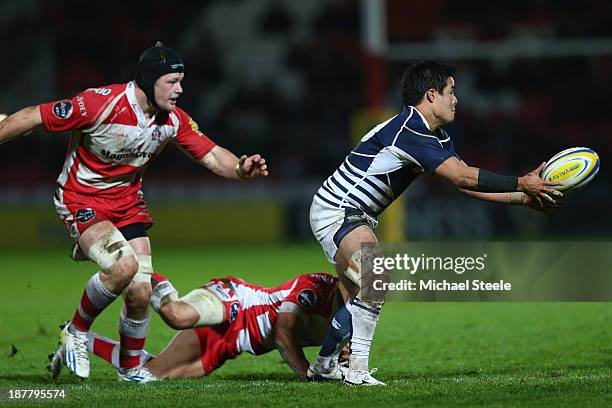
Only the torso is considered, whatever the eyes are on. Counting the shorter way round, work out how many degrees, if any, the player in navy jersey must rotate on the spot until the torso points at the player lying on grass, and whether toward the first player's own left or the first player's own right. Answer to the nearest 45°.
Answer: approximately 135° to the first player's own left

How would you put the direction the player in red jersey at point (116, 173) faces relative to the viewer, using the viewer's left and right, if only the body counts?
facing the viewer and to the right of the viewer

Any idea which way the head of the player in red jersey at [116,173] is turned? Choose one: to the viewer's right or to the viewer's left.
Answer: to the viewer's right

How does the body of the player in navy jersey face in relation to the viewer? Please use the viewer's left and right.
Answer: facing to the right of the viewer

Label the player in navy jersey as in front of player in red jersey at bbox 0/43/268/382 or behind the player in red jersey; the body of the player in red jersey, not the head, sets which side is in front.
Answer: in front

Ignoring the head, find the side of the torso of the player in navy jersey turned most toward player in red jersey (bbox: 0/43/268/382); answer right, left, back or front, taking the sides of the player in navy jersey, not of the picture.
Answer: back

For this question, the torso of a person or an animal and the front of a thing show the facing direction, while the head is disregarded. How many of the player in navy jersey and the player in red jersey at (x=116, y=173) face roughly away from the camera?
0

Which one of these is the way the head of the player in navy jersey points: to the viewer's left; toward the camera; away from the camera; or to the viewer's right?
to the viewer's right
